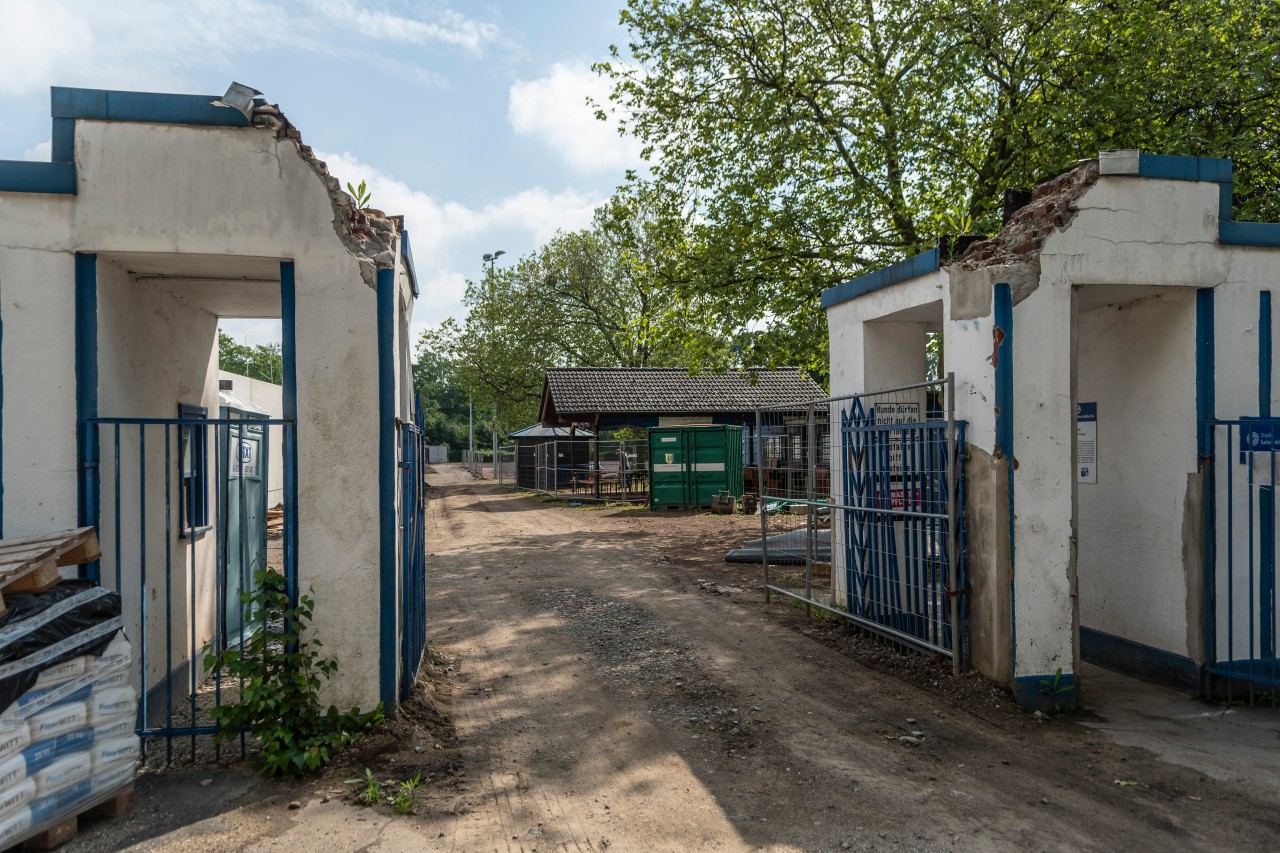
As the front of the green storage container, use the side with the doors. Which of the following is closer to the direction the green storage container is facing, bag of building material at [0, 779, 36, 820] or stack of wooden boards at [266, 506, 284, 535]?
the bag of building material

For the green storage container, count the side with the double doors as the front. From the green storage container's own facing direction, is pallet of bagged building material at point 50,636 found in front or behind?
in front

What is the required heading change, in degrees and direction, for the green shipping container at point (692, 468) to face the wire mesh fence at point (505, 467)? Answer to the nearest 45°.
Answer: approximately 135° to its right

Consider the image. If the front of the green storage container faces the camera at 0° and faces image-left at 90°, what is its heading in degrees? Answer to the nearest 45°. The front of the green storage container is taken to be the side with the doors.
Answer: approximately 0°

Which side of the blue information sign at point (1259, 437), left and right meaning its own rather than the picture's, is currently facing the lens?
front

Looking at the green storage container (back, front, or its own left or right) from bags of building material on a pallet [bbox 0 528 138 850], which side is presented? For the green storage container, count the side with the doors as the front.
front

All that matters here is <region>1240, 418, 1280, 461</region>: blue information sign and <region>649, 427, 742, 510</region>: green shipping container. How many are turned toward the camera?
2

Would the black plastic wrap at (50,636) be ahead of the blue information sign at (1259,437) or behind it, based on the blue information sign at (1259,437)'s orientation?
ahead

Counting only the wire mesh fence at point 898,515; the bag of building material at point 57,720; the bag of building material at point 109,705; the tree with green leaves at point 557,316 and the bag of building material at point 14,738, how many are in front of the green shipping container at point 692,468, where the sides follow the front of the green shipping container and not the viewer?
4

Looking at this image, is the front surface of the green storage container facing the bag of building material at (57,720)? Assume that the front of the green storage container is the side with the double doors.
yes

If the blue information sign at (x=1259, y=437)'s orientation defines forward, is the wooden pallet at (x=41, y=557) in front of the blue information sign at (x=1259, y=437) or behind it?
in front

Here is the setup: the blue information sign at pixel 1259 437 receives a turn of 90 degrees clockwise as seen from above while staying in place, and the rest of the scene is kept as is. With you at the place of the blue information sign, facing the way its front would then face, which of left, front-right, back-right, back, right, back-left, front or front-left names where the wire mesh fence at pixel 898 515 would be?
front

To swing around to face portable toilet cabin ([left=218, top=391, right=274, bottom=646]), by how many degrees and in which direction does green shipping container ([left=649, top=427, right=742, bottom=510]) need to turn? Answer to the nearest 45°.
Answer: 0° — it already faces it
